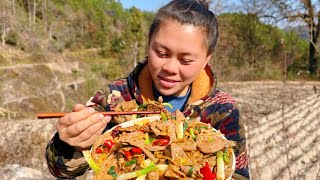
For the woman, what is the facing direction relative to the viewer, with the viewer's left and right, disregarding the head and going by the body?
facing the viewer
